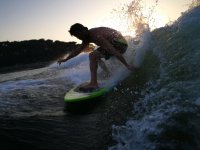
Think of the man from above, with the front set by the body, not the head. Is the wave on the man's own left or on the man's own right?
on the man's own left

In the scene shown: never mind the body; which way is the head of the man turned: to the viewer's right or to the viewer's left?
to the viewer's left
